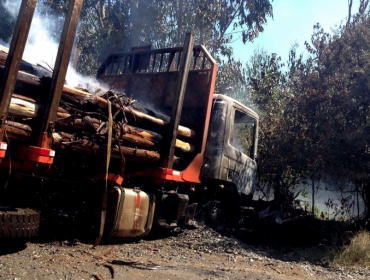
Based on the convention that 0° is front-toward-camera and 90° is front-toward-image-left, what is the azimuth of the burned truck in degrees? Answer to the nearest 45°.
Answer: approximately 225°
